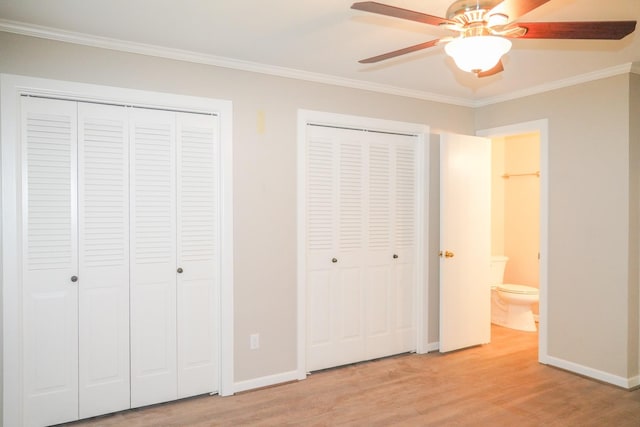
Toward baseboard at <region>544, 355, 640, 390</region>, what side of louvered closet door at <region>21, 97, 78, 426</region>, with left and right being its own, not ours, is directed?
left

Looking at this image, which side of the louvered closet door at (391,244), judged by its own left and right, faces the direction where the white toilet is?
left

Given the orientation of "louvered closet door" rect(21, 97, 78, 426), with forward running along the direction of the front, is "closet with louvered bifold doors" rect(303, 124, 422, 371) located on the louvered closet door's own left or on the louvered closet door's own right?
on the louvered closet door's own left

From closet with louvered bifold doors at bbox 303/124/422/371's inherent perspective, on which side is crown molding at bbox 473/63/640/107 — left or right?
on its left

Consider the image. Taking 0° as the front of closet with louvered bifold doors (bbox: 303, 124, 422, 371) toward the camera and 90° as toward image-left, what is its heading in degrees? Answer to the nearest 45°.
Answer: approximately 315°

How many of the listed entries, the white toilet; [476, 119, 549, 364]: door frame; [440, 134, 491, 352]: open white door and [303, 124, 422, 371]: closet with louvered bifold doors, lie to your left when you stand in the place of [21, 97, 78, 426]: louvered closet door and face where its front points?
4

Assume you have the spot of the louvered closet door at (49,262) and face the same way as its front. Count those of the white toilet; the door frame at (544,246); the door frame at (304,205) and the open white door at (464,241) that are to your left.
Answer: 4

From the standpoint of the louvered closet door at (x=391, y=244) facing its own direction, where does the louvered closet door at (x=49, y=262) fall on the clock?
the louvered closet door at (x=49, y=262) is roughly at 3 o'clock from the louvered closet door at (x=391, y=244).
